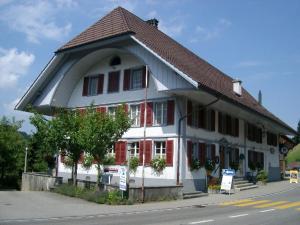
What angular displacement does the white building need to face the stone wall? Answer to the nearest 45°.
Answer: approximately 45° to its right

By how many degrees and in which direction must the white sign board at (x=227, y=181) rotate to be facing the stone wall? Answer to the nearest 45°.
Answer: approximately 90° to its right

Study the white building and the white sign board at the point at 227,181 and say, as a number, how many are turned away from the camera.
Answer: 0

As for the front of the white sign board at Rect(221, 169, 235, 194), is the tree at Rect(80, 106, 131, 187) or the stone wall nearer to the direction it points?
the tree

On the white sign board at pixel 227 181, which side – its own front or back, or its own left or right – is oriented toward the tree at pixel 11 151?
right

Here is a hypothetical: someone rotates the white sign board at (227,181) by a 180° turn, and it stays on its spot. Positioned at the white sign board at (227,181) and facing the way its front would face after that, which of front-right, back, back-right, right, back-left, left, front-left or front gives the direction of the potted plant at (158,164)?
left

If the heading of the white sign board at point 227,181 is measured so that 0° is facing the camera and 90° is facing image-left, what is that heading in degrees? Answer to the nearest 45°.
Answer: approximately 0°
